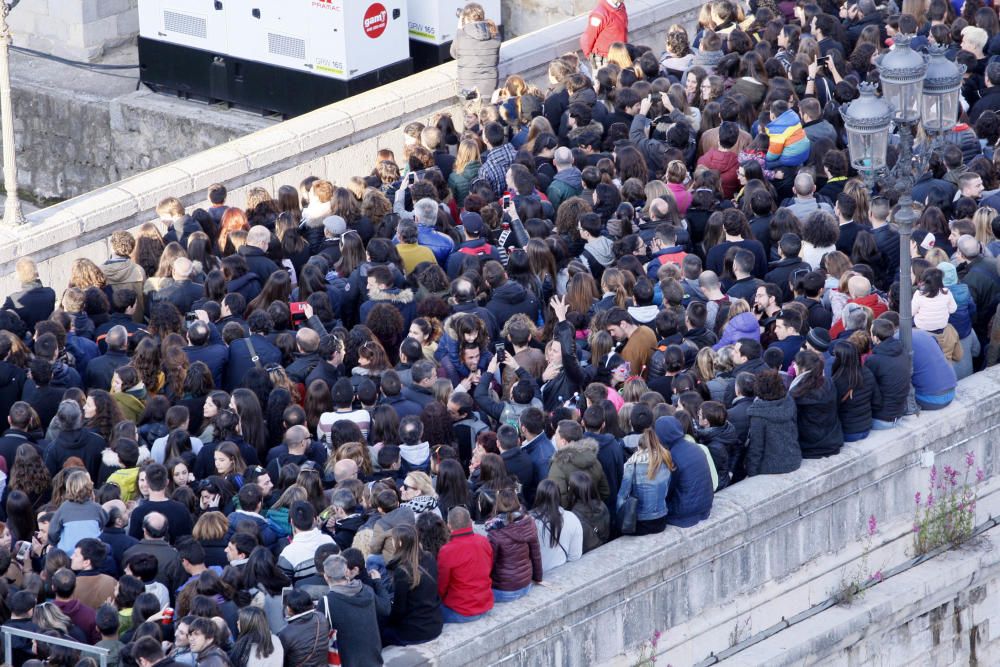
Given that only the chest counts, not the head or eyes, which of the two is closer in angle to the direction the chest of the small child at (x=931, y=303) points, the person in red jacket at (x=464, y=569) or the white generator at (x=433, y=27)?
the white generator

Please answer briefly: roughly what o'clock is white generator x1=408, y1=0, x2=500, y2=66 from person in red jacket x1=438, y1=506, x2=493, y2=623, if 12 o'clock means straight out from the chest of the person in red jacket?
The white generator is roughly at 12 o'clock from the person in red jacket.

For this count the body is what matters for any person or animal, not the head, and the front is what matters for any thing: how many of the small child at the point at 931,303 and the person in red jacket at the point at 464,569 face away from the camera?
2

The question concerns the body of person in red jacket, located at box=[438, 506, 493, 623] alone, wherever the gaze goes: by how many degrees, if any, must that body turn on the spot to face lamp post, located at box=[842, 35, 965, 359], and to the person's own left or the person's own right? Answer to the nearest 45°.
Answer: approximately 45° to the person's own right

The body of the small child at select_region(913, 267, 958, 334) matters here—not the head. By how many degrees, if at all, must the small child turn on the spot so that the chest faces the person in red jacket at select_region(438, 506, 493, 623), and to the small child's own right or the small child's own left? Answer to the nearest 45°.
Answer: approximately 135° to the small child's own left

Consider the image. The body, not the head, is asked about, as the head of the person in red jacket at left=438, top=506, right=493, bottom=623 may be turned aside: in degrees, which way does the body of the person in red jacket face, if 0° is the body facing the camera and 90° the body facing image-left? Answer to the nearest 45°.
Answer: approximately 180°

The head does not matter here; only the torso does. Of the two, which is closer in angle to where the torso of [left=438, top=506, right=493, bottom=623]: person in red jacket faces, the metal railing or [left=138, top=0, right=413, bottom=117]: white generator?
the white generator

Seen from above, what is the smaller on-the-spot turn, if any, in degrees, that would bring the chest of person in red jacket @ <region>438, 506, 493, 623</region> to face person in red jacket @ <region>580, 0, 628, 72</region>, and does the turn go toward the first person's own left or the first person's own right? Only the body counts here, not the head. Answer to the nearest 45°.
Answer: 0° — they already face them

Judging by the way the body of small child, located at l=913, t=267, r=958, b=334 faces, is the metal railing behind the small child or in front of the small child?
behind

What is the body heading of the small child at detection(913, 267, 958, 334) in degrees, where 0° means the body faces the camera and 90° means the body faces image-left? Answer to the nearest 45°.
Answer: approximately 180°

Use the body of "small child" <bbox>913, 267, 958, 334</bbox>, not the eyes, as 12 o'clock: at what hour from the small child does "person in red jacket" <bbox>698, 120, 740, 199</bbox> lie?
The person in red jacket is roughly at 11 o'clock from the small child.
